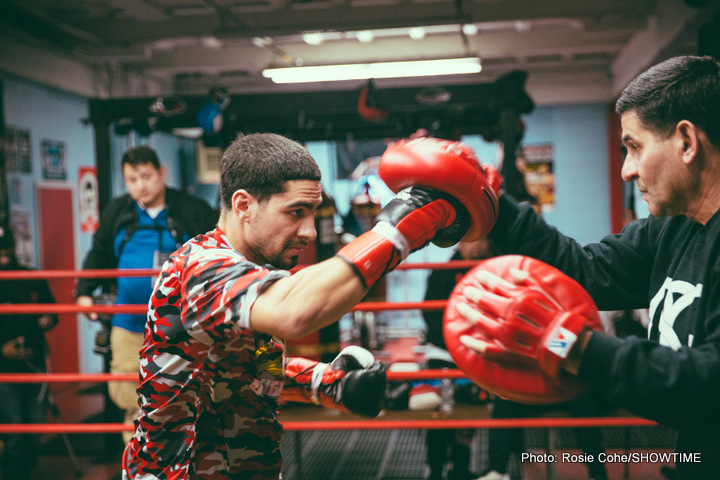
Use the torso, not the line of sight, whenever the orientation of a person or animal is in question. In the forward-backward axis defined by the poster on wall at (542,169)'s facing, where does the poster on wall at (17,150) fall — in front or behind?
in front

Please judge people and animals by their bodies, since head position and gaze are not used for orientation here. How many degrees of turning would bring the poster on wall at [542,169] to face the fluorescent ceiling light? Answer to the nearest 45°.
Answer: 0° — it already faces it

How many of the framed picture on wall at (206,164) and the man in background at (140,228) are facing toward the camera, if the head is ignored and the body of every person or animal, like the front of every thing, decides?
2

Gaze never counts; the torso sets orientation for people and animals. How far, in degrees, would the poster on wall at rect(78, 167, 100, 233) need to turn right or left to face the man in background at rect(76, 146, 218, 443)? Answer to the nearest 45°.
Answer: approximately 45° to its right

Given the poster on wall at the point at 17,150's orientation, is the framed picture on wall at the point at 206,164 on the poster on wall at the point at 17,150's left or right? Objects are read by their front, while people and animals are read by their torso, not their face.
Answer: on its left

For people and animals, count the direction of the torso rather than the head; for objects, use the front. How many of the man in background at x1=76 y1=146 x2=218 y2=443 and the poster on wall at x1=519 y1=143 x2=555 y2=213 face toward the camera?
2

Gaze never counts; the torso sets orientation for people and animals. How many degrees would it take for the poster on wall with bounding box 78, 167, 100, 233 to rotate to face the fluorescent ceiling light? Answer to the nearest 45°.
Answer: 0° — it already faces it

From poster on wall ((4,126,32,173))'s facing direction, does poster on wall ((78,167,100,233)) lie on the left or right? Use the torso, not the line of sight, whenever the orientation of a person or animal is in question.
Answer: on its left

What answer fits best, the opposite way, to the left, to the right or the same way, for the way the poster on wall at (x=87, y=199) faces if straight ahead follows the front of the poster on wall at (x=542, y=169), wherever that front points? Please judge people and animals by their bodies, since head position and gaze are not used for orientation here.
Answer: to the left

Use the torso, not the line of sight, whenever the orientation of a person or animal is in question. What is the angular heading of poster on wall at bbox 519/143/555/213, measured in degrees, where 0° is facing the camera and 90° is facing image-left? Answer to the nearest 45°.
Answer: approximately 0°

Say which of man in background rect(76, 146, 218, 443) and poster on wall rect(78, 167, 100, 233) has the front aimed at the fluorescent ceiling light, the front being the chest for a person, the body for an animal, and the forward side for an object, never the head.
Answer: the poster on wall

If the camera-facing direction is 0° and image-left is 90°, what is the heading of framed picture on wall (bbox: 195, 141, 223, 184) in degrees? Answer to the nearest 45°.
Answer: approximately 0°

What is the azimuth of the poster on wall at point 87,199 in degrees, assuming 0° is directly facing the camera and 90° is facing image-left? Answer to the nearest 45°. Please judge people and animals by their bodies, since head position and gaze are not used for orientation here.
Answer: approximately 315°
